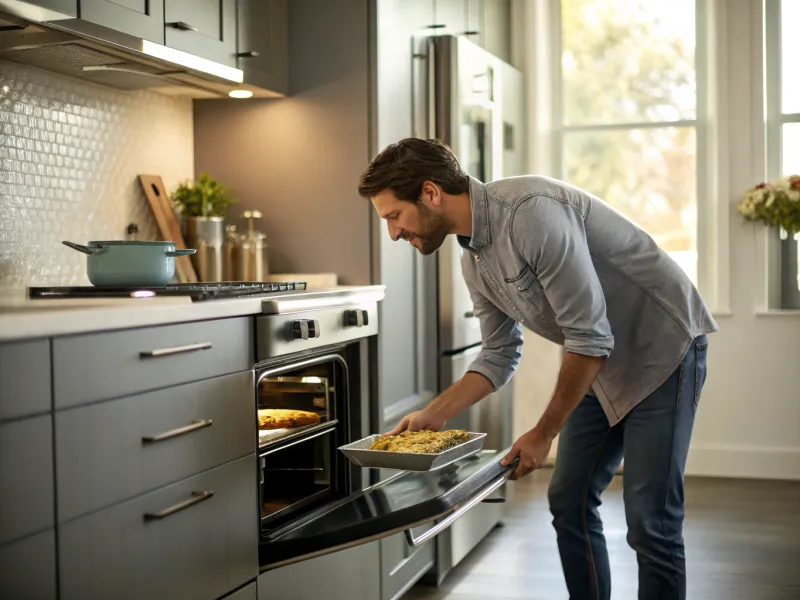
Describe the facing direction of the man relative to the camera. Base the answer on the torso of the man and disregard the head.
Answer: to the viewer's left

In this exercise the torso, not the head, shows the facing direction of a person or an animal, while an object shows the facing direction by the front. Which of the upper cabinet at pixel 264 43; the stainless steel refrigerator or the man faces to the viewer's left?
the man

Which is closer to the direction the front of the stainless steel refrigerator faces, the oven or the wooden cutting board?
the oven

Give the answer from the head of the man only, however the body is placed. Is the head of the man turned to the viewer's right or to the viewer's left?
to the viewer's left

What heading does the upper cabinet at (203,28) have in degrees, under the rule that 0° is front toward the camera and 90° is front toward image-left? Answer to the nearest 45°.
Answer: approximately 315°

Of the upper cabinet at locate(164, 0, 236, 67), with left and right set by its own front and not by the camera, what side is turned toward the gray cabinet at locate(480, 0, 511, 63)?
left

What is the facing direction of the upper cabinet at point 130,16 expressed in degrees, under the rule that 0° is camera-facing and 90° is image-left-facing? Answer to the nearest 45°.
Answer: approximately 315°
